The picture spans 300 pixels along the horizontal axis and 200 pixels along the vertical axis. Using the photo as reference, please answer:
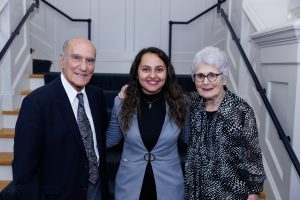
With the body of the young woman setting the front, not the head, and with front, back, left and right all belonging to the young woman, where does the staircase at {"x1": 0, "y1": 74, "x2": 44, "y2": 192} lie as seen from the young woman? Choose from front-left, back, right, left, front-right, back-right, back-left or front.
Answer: back-right

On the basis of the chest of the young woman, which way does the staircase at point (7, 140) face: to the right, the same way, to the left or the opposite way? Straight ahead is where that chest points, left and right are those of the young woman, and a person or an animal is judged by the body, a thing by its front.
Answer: the same way

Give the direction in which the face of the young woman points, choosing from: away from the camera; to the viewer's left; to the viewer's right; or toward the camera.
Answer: toward the camera

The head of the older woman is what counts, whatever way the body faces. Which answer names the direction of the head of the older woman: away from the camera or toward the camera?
toward the camera

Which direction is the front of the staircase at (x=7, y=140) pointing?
toward the camera

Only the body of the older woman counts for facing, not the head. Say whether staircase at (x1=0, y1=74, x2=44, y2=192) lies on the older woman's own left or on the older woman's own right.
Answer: on the older woman's own right

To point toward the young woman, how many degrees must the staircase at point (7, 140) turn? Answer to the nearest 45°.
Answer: approximately 45° to its left

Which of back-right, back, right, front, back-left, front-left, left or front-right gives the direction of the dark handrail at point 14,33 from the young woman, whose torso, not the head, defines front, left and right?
back-right

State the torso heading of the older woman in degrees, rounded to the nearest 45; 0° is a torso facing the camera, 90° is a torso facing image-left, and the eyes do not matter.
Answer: approximately 45°

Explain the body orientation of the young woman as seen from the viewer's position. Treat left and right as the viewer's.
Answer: facing the viewer
